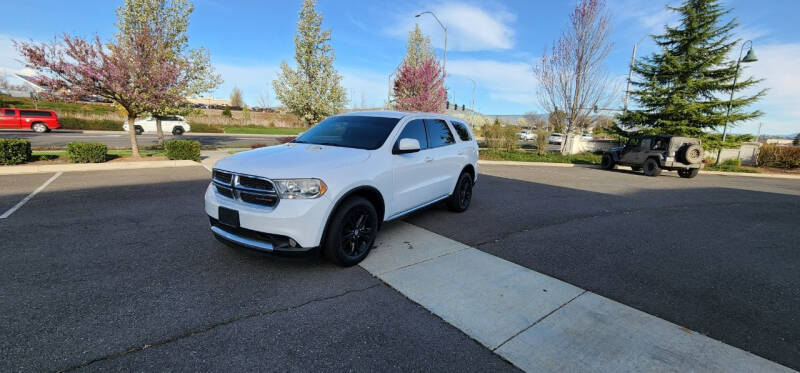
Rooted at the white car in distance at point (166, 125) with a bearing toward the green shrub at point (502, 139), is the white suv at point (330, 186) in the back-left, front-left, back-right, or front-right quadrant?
front-right

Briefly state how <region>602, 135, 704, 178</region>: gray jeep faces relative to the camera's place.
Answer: facing away from the viewer and to the left of the viewer

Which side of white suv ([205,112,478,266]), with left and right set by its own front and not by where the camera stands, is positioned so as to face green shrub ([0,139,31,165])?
right

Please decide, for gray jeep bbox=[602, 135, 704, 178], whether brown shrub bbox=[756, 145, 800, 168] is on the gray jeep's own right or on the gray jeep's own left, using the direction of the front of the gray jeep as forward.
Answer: on the gray jeep's own right

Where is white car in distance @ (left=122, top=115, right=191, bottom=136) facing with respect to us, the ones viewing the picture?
facing to the left of the viewer

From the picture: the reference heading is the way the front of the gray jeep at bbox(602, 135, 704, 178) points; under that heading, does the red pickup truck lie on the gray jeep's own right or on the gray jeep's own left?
on the gray jeep's own left

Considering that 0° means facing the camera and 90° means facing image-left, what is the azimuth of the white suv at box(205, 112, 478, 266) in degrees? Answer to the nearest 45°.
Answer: approximately 45°

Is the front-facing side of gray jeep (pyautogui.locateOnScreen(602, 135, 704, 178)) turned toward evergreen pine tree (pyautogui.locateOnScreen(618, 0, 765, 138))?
no
